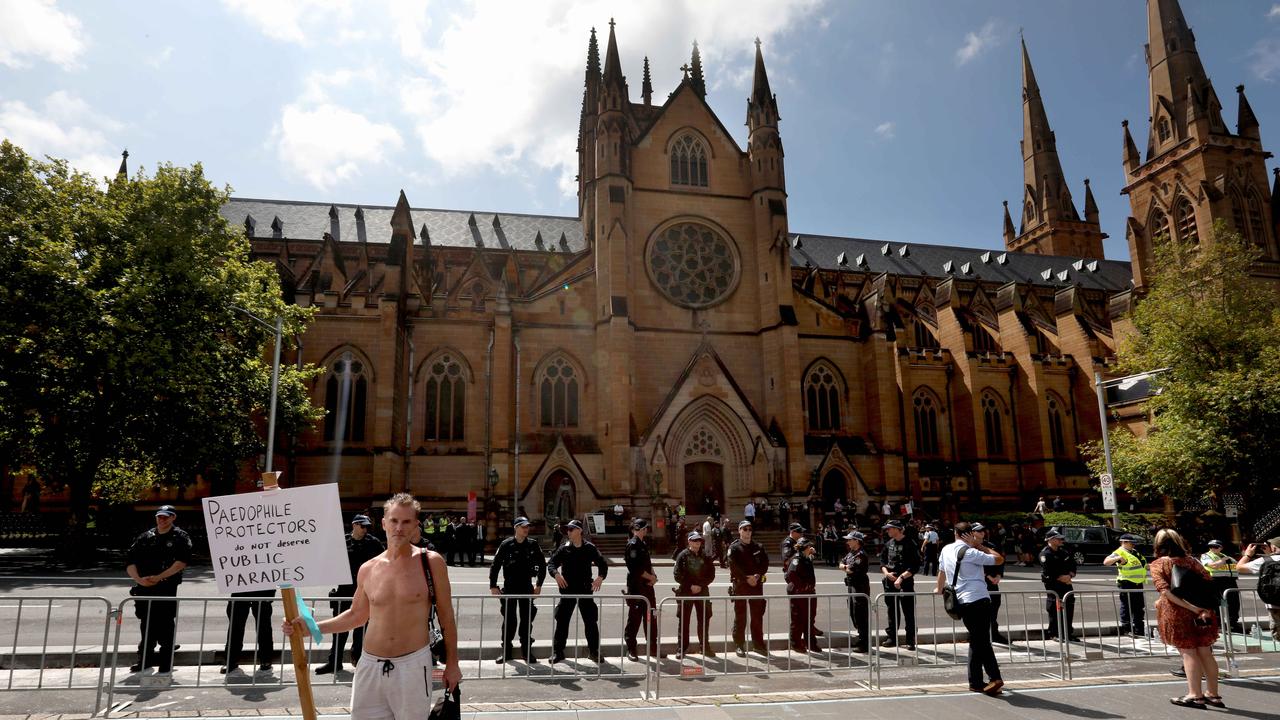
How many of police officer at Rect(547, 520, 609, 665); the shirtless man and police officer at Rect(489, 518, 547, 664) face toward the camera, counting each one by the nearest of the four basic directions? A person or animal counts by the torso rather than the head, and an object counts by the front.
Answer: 3

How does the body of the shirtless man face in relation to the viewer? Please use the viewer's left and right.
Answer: facing the viewer

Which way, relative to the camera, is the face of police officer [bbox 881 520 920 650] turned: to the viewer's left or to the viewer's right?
to the viewer's left

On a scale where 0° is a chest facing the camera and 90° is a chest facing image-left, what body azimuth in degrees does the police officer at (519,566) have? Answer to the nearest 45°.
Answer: approximately 0°

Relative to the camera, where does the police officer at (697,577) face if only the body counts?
toward the camera

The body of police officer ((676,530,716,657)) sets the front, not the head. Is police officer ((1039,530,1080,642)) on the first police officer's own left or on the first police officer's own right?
on the first police officer's own left

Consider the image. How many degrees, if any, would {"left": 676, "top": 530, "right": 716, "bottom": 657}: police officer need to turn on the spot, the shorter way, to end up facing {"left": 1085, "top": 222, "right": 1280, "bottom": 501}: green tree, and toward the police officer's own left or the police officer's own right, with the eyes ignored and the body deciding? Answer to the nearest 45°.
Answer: approximately 135° to the police officer's own left

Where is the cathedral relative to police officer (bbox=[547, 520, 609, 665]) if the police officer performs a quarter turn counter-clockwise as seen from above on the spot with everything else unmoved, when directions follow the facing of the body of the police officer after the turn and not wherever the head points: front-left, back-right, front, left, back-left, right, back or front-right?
left

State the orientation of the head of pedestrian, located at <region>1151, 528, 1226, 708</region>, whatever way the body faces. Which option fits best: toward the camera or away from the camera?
away from the camera

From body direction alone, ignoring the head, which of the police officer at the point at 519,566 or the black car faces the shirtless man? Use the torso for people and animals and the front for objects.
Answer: the police officer

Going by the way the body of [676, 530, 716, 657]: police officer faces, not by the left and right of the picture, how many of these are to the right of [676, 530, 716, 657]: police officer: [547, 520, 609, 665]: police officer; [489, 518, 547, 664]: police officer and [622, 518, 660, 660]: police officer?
3
